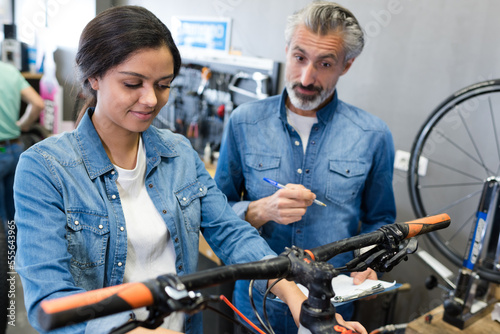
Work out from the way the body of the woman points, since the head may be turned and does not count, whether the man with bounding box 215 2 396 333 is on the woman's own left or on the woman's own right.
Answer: on the woman's own left

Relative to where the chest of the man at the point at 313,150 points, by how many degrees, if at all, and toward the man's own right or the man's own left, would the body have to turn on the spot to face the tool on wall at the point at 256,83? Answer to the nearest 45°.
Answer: approximately 180°

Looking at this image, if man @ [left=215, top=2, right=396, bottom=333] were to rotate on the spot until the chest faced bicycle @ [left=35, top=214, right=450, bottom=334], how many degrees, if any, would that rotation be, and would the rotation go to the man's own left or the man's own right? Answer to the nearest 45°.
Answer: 0° — they already face it

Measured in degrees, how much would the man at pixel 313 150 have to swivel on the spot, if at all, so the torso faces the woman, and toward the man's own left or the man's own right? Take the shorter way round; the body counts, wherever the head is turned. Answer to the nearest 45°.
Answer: approximately 45° to the man's own right

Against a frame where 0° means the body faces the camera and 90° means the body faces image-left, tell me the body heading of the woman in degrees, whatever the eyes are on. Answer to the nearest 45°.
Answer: approximately 315°

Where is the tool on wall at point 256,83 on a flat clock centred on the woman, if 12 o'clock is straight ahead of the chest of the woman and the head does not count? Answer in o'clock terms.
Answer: The tool on wall is roughly at 8 o'clock from the woman.
